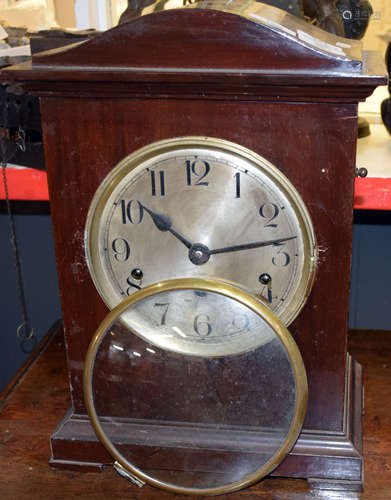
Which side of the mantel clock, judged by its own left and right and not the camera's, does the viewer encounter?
front
